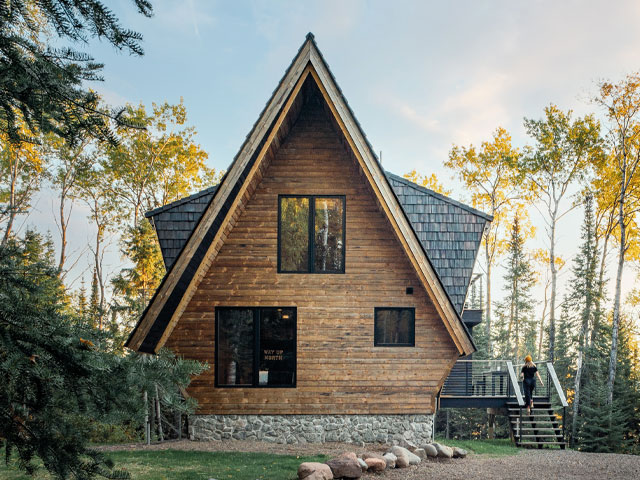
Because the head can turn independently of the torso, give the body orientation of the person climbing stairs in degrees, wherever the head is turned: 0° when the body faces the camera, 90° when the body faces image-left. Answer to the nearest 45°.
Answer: approximately 180°

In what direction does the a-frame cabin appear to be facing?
toward the camera

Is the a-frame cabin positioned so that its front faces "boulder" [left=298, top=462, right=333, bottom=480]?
yes

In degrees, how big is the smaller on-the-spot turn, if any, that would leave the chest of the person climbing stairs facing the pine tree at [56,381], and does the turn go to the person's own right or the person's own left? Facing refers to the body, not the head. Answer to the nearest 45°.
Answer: approximately 180°

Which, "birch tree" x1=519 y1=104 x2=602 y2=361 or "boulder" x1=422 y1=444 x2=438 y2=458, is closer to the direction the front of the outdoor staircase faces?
the boulder

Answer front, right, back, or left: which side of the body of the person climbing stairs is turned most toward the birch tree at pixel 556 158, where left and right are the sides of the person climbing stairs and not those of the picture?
front

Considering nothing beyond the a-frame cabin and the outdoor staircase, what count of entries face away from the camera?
0

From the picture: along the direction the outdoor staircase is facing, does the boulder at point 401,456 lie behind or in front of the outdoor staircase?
in front

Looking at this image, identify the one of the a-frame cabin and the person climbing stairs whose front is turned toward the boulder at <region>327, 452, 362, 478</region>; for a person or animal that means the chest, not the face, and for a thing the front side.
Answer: the a-frame cabin

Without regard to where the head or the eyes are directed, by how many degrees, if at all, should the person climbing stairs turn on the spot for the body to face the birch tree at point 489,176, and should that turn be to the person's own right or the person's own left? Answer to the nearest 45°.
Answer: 0° — they already face it

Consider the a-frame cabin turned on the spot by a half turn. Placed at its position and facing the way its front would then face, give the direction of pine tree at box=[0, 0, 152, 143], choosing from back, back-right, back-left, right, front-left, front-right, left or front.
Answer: back

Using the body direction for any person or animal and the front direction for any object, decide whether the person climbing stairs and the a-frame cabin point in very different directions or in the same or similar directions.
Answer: very different directions

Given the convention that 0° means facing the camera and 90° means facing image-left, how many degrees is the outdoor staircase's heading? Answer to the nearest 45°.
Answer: approximately 0°

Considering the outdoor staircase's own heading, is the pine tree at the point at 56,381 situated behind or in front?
in front
